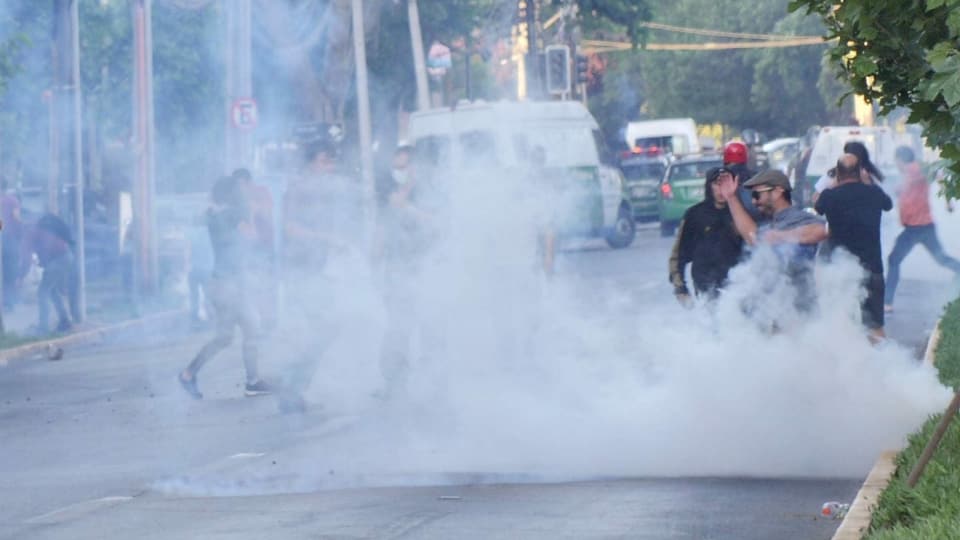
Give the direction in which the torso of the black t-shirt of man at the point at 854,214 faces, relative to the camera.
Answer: away from the camera

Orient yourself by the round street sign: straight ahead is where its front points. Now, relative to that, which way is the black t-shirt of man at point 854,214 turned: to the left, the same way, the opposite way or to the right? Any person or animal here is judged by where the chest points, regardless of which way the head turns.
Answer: the opposite way

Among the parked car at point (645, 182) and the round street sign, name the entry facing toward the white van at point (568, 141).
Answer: the parked car

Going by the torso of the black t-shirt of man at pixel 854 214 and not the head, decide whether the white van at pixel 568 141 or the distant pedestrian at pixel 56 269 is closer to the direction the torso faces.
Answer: the white van

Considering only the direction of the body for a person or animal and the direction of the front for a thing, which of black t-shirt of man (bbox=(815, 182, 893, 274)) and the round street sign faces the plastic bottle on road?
the round street sign
